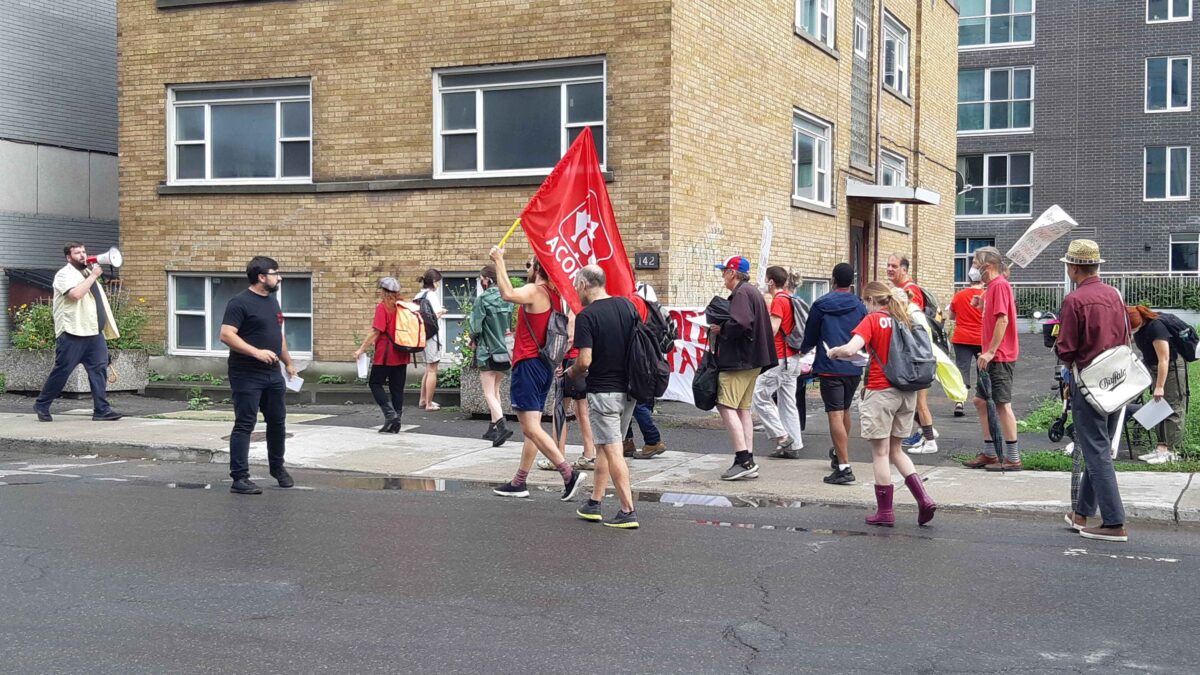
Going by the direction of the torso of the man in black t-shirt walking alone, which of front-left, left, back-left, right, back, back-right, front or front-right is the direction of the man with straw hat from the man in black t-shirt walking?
back-right

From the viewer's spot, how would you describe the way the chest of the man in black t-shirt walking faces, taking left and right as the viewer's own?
facing away from the viewer and to the left of the viewer

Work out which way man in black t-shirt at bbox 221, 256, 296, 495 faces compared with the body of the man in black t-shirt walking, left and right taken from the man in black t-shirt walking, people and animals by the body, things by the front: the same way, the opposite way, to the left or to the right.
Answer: the opposite way

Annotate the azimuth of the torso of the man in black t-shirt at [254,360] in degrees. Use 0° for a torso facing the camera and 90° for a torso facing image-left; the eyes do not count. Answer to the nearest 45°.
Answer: approximately 315°

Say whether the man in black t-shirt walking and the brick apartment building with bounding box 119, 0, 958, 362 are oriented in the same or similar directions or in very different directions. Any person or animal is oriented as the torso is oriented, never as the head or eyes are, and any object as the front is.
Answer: very different directions

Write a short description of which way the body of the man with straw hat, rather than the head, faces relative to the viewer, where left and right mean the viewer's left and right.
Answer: facing away from the viewer and to the left of the viewer

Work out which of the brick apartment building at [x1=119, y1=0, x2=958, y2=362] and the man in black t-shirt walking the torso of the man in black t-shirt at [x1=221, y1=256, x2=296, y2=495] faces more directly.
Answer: the man in black t-shirt walking

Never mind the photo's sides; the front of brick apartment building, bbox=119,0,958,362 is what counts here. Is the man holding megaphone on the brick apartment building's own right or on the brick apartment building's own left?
on the brick apartment building's own right

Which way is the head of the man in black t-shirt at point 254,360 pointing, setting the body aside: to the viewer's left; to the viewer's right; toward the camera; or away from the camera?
to the viewer's right

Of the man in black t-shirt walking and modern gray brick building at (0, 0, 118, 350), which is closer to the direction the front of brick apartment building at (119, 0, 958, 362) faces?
the man in black t-shirt walking

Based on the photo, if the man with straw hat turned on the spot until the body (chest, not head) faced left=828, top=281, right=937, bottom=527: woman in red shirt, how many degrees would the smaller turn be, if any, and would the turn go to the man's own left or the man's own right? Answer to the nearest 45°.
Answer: approximately 45° to the man's own left
